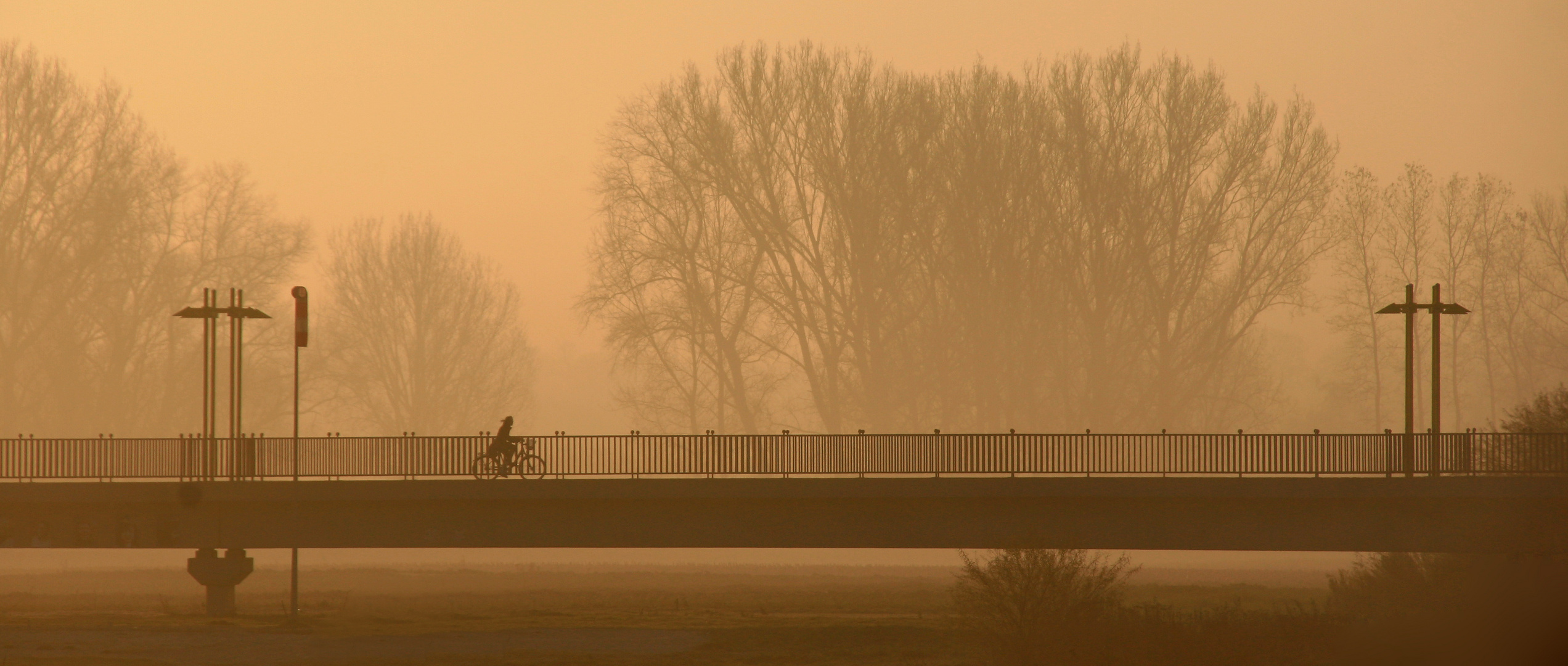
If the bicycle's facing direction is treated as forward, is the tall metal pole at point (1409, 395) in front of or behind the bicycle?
in front

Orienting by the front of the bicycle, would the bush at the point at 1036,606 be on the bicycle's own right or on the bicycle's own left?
on the bicycle's own right

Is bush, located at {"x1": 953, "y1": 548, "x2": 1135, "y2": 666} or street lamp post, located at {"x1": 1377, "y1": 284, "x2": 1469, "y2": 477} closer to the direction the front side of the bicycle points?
the street lamp post

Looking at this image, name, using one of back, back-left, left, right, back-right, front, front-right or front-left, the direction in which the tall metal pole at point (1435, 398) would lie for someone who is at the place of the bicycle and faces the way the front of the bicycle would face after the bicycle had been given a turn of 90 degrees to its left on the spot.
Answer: right

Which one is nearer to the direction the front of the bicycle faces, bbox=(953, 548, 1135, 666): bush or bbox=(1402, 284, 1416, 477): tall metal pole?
the tall metal pole

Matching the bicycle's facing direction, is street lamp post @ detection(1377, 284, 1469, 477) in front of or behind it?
in front

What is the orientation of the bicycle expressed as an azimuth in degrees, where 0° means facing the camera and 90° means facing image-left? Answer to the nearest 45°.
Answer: approximately 270°
